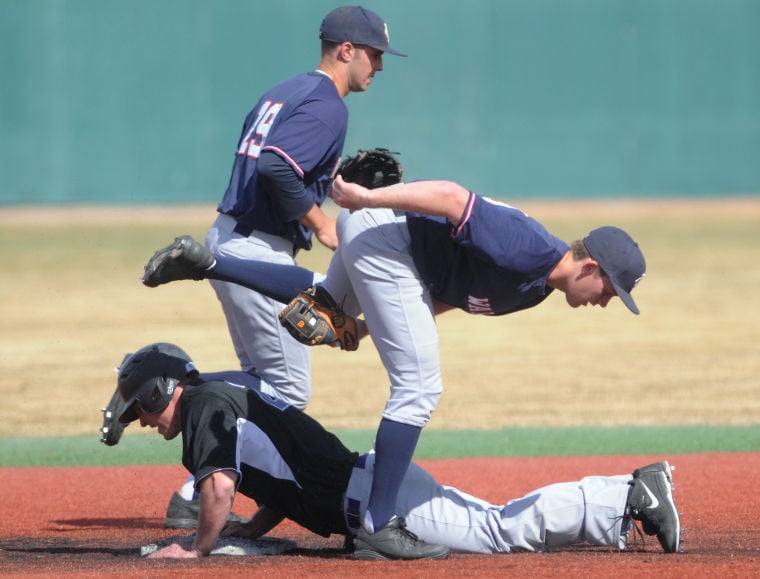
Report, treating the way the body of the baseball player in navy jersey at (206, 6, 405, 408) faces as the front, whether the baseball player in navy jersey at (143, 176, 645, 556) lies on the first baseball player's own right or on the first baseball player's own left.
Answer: on the first baseball player's own right

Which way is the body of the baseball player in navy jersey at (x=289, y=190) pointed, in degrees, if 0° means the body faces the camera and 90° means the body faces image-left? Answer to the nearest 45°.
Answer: approximately 270°

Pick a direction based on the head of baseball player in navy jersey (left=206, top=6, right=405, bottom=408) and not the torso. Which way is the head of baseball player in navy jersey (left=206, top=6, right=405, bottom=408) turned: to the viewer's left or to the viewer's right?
to the viewer's right
